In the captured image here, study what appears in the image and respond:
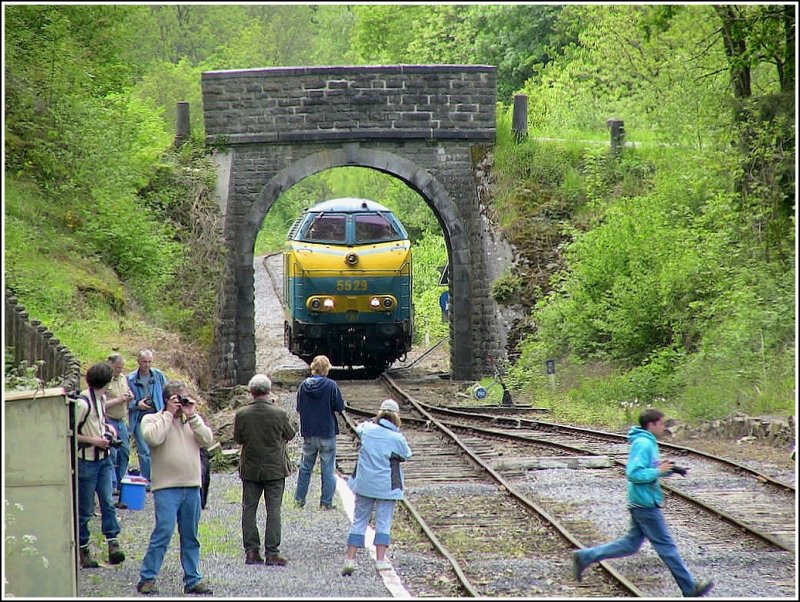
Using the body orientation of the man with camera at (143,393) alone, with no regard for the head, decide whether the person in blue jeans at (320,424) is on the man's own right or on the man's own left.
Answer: on the man's own left

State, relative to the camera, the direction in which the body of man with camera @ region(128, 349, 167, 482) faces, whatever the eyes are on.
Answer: toward the camera

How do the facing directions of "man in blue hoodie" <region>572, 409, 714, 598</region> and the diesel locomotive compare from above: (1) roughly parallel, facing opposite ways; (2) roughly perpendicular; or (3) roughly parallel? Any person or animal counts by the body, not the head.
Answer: roughly perpendicular

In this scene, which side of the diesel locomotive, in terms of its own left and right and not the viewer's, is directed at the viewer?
front

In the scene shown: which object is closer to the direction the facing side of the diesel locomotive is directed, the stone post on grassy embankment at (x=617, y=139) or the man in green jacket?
the man in green jacket

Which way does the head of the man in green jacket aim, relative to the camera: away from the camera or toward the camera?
away from the camera

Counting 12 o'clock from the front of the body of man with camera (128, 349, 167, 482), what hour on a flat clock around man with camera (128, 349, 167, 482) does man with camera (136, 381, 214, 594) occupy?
man with camera (136, 381, 214, 594) is roughly at 12 o'clock from man with camera (128, 349, 167, 482).

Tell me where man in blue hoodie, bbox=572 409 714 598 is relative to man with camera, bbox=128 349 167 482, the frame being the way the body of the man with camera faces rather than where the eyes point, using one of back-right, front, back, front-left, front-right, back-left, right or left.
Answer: front-left

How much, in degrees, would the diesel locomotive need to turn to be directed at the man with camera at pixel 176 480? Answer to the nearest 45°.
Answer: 0° — it already faces them

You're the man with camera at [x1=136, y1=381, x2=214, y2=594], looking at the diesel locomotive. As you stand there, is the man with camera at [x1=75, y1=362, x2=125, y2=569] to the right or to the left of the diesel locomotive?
left

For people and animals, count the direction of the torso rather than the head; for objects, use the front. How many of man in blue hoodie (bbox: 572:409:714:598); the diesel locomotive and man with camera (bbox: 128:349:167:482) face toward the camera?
2

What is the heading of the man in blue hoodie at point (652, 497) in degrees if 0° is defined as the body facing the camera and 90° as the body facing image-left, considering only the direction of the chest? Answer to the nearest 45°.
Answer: approximately 270°

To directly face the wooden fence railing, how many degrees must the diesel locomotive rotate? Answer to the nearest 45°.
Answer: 0° — it already faces it

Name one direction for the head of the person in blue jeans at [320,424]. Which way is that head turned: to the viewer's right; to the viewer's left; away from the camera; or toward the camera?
away from the camera

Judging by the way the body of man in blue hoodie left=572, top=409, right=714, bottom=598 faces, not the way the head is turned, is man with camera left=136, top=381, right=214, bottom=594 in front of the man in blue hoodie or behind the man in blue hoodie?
behind
